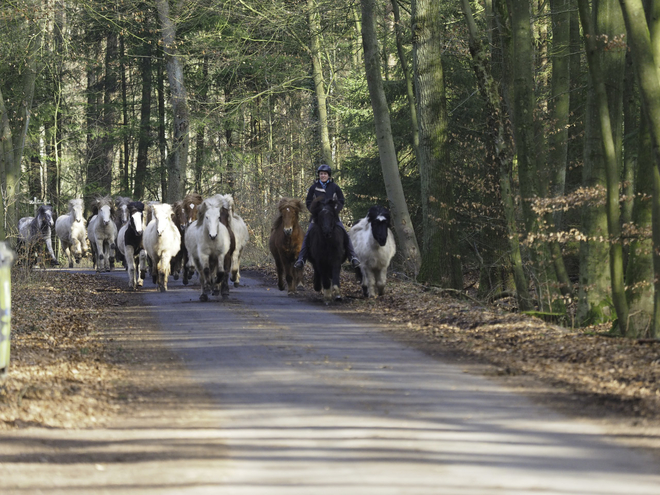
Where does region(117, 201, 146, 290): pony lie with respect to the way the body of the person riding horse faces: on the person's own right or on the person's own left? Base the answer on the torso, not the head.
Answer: on the person's own right

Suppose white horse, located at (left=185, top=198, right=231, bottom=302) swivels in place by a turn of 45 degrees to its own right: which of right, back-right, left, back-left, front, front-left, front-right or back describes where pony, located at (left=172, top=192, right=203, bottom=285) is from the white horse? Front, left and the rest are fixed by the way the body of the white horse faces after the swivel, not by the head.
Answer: back-right

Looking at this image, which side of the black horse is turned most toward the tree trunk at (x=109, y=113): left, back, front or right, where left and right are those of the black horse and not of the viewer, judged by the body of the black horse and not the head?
back

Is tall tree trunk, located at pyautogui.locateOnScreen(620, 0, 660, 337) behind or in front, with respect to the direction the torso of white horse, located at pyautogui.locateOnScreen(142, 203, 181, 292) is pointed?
in front

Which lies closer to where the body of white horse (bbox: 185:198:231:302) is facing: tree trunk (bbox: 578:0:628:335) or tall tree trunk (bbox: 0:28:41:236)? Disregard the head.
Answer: the tree trunk

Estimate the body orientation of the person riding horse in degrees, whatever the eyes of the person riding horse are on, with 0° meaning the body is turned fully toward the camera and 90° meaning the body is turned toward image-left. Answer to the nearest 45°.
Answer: approximately 0°

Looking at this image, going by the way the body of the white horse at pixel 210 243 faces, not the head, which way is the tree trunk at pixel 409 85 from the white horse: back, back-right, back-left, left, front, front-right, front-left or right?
back-left

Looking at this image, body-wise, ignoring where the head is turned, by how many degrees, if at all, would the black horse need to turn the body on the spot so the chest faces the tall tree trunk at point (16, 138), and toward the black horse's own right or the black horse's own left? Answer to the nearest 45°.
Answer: approximately 135° to the black horse's own right

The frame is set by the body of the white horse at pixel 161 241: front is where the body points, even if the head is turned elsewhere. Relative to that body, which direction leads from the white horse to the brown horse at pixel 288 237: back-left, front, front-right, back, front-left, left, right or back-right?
front-left

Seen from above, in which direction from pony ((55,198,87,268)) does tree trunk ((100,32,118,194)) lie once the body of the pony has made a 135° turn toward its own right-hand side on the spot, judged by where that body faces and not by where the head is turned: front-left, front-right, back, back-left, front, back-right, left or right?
right

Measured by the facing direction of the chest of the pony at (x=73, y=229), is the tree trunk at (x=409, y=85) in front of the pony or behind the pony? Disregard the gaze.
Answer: in front
